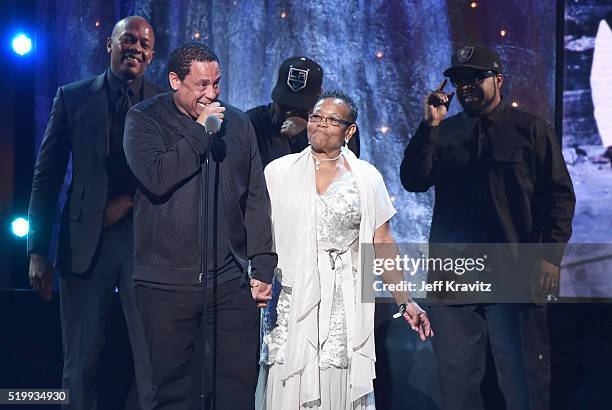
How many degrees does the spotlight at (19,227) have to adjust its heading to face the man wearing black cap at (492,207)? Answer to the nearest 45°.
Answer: approximately 45° to its left

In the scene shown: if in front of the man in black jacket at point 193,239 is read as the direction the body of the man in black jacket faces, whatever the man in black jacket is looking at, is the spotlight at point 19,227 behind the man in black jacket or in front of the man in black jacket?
behind

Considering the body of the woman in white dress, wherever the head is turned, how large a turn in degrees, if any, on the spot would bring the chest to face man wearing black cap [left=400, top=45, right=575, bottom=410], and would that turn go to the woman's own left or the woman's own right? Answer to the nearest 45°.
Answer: approximately 135° to the woman's own left

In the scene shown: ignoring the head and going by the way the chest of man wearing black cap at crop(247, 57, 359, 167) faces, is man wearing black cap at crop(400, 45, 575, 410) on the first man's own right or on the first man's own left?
on the first man's own left

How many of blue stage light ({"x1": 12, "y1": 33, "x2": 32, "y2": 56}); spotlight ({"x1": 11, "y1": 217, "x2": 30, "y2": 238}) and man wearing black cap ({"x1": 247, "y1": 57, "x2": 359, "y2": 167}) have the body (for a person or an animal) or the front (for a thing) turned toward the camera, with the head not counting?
3

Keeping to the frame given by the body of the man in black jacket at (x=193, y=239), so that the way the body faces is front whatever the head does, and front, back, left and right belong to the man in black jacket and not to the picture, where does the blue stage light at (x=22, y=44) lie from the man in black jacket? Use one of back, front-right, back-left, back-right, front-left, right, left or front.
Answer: back

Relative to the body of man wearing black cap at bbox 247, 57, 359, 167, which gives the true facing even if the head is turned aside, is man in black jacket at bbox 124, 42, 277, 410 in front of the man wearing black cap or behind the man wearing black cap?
in front

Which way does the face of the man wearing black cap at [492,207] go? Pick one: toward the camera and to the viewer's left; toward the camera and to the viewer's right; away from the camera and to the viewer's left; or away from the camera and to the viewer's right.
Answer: toward the camera and to the viewer's left

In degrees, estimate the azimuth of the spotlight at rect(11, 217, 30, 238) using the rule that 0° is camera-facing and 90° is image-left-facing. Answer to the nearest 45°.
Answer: approximately 0°

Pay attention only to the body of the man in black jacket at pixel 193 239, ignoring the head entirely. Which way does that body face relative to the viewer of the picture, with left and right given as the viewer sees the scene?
facing the viewer and to the right of the viewer

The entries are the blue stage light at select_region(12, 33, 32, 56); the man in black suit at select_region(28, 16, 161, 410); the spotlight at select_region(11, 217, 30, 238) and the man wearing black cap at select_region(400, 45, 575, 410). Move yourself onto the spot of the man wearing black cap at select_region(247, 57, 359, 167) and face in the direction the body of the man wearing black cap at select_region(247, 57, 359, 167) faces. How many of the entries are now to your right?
3

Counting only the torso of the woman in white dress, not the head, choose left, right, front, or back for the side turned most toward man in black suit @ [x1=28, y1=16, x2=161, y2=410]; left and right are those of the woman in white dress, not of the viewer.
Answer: right
